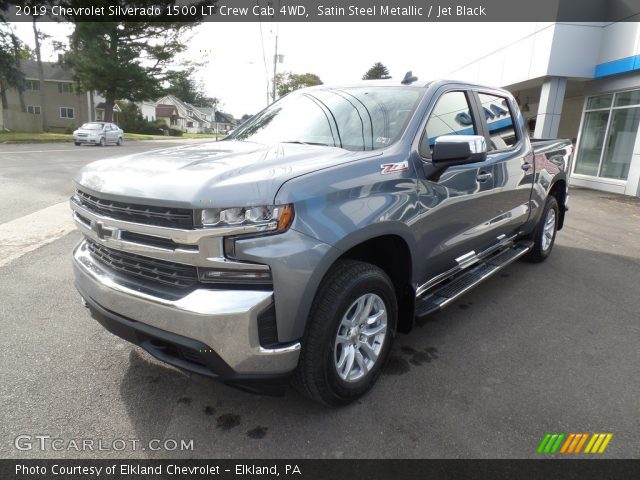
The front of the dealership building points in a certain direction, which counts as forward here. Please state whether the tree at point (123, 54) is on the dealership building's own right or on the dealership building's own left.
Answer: on the dealership building's own right

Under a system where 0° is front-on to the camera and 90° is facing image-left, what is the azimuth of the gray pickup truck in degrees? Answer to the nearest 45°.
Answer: approximately 45°

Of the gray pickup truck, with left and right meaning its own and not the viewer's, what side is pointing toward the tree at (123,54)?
right

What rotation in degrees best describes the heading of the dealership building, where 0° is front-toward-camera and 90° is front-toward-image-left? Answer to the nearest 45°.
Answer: approximately 45°

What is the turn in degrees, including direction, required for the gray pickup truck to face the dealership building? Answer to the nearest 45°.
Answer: approximately 180°

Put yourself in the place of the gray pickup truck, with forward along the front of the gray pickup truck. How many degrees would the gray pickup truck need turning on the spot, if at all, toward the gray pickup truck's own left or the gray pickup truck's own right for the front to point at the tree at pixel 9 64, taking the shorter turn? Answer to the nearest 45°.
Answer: approximately 90° to the gray pickup truck's own right

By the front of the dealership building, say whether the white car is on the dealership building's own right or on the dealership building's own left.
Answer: on the dealership building's own right

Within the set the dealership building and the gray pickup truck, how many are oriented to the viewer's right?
0

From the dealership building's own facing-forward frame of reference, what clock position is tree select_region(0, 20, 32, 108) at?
The tree is roughly at 2 o'clock from the dealership building.
